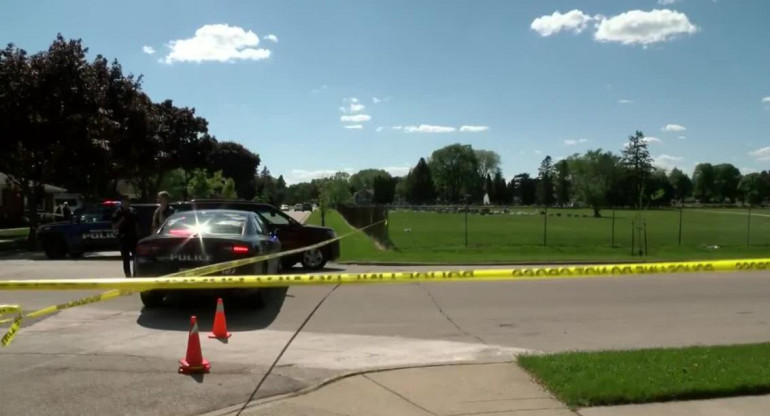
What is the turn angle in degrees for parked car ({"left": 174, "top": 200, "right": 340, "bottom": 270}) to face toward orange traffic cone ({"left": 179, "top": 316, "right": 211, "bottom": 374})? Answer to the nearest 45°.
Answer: approximately 90° to its right

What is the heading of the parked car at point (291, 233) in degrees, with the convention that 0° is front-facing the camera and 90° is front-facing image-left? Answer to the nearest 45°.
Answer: approximately 270°

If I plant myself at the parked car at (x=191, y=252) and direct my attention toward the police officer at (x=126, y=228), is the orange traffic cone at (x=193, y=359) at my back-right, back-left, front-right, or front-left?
back-left

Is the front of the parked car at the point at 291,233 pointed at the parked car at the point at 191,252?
no

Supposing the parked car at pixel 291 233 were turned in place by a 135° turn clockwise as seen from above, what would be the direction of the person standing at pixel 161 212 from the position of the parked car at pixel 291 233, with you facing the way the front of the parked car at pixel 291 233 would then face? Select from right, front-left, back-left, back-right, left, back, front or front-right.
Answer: front

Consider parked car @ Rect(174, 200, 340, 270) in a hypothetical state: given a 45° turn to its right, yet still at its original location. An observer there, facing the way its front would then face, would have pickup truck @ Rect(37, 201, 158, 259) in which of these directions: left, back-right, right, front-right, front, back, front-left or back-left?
back

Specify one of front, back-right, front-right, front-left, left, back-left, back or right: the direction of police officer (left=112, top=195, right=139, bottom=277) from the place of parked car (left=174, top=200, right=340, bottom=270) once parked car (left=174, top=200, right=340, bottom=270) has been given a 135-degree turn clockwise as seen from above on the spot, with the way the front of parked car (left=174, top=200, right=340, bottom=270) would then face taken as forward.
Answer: front
